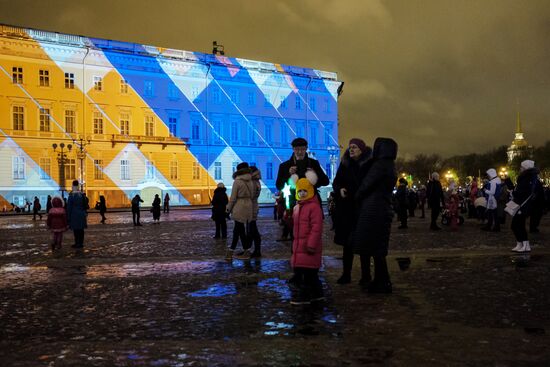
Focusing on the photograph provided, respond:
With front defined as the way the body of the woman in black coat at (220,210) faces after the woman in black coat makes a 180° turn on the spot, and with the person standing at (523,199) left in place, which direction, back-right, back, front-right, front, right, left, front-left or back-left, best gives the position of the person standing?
front-left

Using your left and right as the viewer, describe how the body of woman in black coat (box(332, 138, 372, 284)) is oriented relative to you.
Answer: facing the viewer and to the left of the viewer

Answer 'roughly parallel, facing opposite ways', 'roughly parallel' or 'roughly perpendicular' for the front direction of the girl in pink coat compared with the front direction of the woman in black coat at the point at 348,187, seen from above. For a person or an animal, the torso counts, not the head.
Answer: roughly parallel

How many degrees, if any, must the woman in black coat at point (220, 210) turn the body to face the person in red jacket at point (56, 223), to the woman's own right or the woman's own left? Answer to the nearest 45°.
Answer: approximately 135° to the woman's own left

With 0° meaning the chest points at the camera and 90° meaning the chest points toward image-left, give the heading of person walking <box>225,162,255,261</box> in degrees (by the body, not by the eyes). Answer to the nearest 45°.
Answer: approximately 135°

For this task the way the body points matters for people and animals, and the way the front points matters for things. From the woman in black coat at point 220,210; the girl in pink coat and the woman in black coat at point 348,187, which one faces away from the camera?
the woman in black coat at point 220,210

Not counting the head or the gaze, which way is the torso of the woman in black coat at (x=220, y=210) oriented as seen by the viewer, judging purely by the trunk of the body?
away from the camera

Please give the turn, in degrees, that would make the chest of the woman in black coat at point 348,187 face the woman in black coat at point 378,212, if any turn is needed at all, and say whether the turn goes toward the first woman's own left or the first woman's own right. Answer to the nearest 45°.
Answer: approximately 90° to the first woman's own left

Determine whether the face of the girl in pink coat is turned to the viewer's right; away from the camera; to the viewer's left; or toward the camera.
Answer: toward the camera
